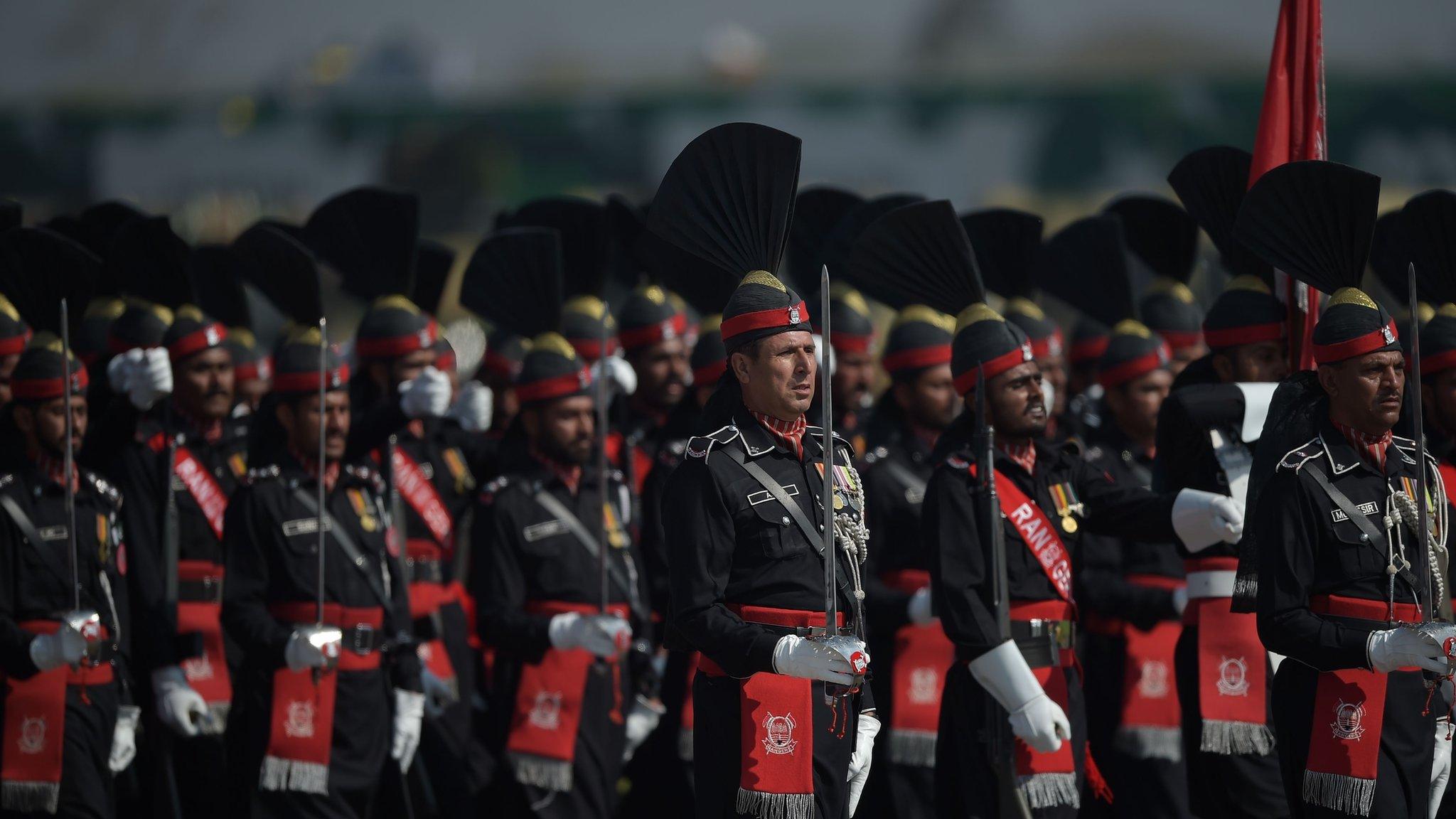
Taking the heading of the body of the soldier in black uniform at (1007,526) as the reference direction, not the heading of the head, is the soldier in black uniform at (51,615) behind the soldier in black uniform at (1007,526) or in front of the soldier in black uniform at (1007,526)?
behind

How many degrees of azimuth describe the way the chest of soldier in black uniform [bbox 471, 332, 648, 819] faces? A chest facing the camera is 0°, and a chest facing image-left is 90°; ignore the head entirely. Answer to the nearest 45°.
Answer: approximately 315°

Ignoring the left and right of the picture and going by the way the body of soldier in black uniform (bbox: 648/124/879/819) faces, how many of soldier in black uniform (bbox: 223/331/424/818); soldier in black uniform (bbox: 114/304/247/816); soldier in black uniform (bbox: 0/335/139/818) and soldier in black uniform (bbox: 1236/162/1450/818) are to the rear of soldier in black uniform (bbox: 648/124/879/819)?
3

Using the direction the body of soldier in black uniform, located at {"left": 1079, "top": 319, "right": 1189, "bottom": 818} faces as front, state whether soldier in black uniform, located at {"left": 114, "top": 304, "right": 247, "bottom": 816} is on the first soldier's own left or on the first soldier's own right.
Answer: on the first soldier's own right

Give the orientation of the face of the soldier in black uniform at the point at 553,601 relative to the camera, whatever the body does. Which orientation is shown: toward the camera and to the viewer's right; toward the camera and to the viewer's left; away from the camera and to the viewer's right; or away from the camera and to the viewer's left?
toward the camera and to the viewer's right

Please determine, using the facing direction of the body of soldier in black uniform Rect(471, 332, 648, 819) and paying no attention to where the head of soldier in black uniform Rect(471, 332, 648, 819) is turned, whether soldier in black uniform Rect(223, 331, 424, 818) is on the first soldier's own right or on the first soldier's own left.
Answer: on the first soldier's own right

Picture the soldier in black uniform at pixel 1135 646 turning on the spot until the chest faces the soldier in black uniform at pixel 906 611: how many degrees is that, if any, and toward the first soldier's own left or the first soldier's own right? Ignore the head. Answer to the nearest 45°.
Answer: approximately 135° to the first soldier's own right

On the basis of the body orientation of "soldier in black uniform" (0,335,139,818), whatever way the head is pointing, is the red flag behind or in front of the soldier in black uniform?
in front
